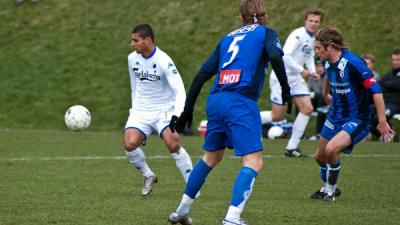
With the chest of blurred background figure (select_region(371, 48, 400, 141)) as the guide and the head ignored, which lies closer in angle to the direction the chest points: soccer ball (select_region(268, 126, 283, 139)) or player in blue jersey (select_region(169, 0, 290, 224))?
the player in blue jersey

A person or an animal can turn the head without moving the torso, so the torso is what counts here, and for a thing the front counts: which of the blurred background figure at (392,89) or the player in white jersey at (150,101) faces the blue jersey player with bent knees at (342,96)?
the blurred background figure

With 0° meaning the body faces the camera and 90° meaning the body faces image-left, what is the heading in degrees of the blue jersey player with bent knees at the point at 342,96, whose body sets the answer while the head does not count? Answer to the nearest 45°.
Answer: approximately 45°

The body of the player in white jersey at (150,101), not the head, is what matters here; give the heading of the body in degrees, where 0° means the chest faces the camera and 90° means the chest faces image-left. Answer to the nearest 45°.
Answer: approximately 45°

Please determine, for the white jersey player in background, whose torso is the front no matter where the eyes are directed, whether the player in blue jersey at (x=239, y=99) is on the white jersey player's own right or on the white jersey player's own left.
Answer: on the white jersey player's own right

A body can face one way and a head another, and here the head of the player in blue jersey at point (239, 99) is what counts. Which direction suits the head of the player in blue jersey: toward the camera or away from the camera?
away from the camera
